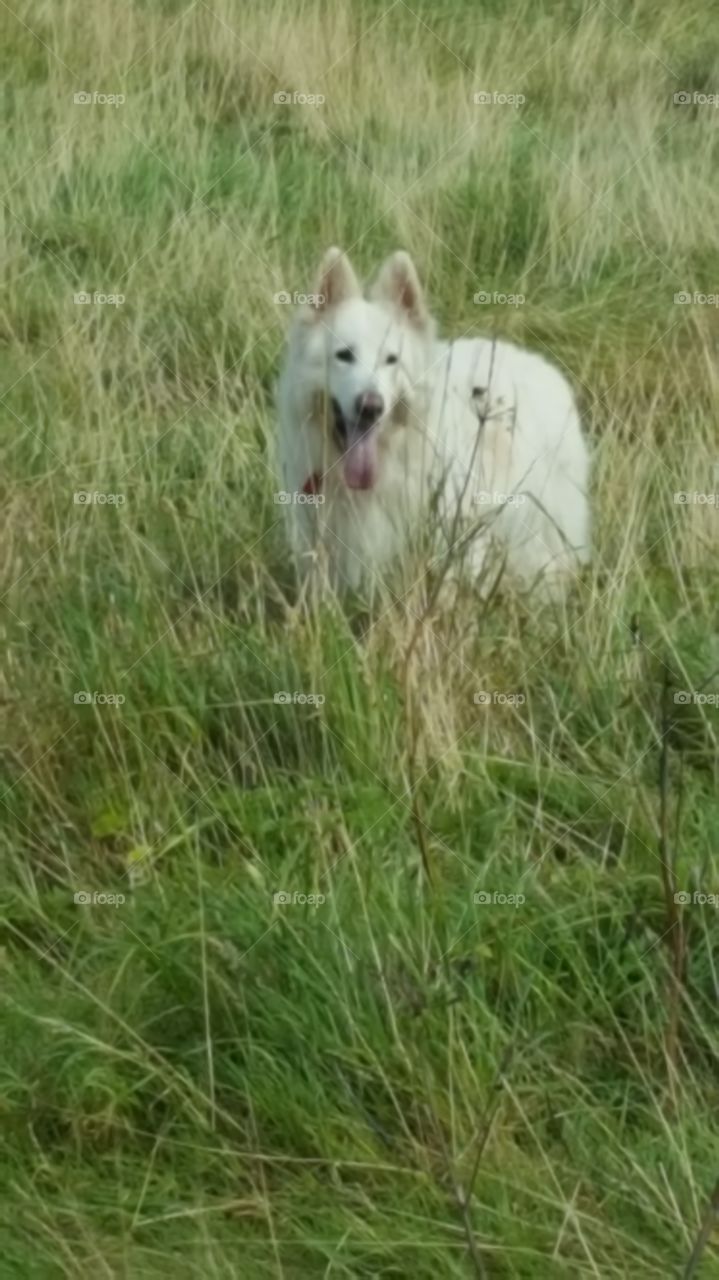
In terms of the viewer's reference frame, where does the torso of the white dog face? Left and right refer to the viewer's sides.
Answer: facing the viewer and to the left of the viewer
